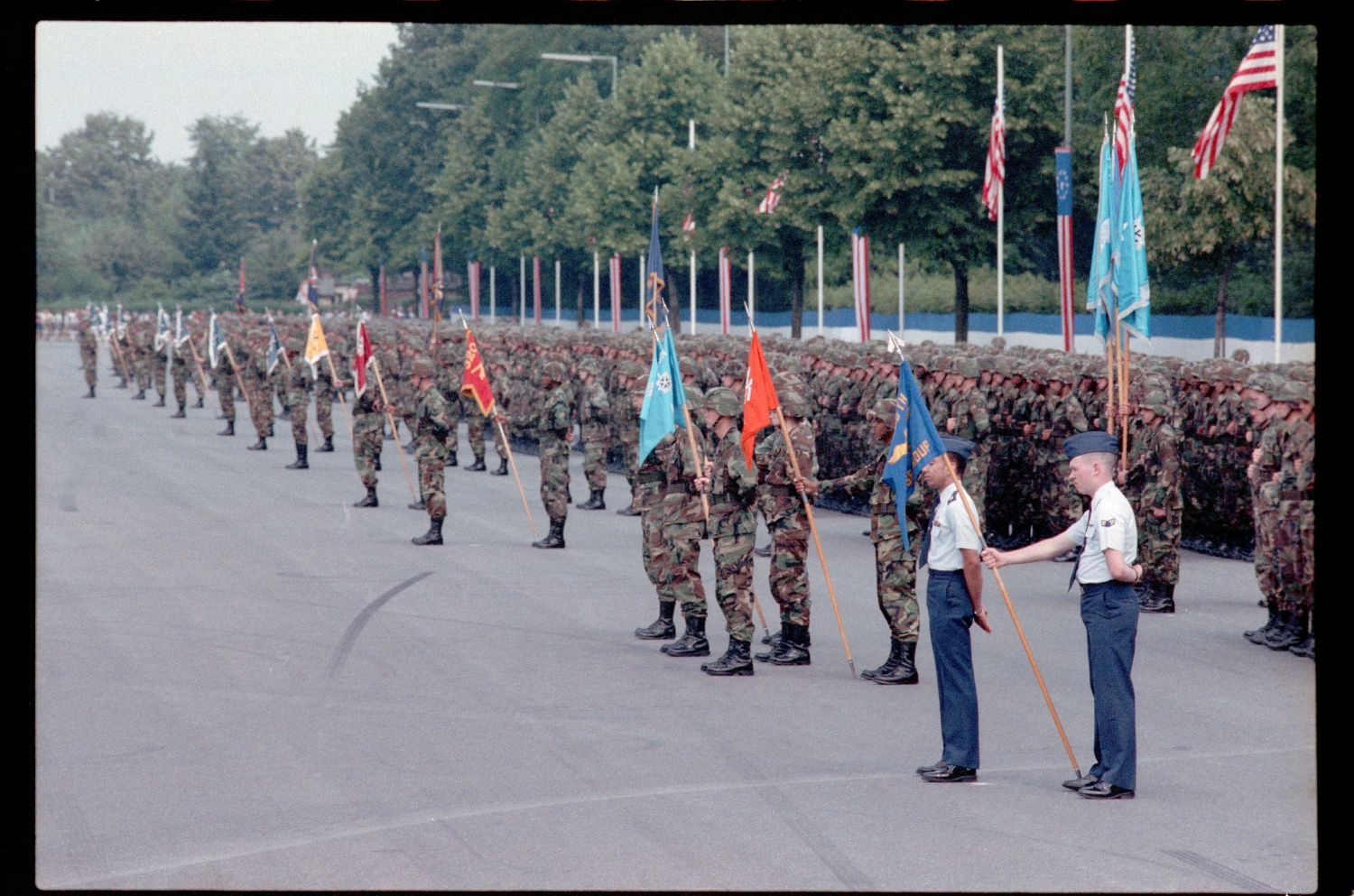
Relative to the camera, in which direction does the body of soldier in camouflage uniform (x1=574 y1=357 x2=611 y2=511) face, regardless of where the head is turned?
to the viewer's left

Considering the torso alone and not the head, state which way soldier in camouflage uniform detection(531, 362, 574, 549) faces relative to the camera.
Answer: to the viewer's left

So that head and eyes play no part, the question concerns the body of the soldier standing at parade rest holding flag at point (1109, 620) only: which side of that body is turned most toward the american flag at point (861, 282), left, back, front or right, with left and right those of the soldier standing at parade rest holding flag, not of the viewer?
right

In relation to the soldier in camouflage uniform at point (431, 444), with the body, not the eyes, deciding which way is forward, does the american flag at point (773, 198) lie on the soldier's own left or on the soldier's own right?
on the soldier's own right

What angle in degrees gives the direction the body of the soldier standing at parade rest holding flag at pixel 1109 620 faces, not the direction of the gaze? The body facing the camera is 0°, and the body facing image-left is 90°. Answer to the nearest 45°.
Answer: approximately 90°

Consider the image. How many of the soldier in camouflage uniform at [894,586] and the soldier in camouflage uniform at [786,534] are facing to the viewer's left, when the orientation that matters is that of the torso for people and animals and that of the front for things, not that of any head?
2

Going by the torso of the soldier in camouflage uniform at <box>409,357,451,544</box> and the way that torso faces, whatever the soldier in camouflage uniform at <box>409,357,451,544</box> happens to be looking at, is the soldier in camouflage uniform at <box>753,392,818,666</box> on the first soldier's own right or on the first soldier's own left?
on the first soldier's own left

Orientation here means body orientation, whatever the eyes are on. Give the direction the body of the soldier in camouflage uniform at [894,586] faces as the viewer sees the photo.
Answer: to the viewer's left

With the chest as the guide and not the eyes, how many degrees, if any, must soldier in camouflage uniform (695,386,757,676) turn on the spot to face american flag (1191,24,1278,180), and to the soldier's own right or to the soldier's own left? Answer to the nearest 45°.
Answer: approximately 135° to the soldier's own right

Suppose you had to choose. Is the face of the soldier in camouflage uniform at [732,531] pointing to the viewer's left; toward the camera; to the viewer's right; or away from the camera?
to the viewer's left

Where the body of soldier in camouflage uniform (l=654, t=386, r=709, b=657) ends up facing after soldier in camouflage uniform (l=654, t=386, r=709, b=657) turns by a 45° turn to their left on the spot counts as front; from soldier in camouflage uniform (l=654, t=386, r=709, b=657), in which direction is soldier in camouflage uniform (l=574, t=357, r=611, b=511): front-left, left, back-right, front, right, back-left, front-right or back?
back-right

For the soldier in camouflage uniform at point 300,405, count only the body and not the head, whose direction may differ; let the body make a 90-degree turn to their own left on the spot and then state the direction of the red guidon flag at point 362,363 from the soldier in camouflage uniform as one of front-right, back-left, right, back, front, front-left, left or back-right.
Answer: front

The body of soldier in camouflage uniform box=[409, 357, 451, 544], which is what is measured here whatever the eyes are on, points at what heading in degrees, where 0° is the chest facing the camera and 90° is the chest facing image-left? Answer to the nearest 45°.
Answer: approximately 90°

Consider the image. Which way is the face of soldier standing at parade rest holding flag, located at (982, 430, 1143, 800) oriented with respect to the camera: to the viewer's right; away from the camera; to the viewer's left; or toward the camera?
to the viewer's left
